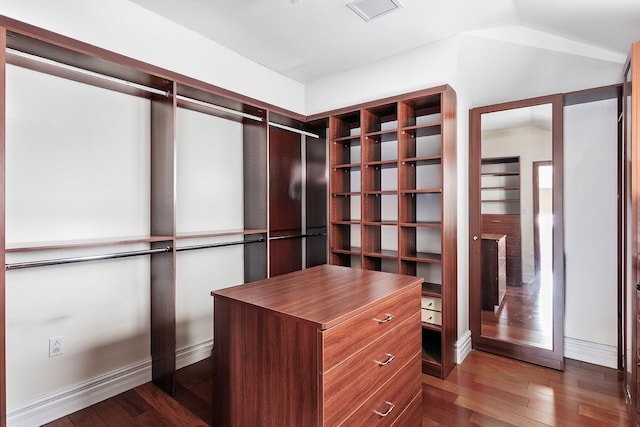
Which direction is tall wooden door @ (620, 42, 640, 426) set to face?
to the viewer's left

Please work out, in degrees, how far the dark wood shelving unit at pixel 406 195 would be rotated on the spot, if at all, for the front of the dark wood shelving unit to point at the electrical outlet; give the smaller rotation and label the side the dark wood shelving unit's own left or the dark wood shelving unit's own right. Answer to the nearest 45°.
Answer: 0° — it already faces it

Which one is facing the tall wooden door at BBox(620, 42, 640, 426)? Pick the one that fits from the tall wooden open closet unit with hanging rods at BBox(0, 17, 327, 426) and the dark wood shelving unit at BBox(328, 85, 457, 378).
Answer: the tall wooden open closet unit with hanging rods at BBox(0, 17, 327, 426)

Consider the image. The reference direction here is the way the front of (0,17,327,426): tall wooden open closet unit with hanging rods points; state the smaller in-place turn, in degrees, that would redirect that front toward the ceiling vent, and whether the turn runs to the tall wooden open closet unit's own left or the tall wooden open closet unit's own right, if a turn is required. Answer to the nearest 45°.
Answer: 0° — it already faces it

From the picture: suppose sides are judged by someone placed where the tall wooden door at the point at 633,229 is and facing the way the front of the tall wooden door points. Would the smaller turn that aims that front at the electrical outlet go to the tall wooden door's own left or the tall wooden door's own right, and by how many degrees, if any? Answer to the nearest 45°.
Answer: approximately 45° to the tall wooden door's own left

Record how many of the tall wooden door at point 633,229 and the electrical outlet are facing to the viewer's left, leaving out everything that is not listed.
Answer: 1

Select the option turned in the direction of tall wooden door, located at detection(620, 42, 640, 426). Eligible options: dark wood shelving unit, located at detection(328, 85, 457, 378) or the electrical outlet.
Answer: the electrical outlet

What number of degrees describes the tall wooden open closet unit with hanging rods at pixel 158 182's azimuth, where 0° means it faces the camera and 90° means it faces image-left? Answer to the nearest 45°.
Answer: approximately 315°

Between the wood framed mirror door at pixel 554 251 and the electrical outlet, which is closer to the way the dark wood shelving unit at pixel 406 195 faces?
the electrical outlet
